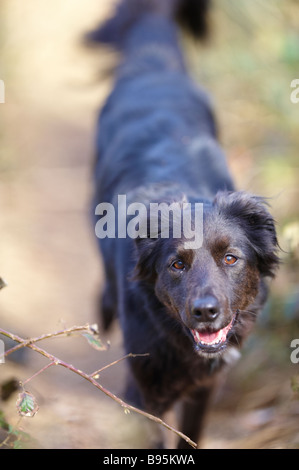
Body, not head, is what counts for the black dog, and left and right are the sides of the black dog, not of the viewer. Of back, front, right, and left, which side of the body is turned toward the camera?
front
